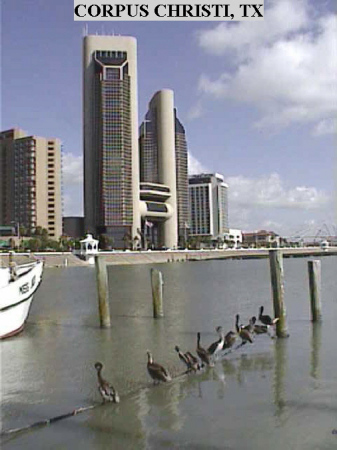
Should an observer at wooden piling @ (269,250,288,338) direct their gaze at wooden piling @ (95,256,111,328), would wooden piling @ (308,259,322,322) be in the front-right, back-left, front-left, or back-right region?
back-right

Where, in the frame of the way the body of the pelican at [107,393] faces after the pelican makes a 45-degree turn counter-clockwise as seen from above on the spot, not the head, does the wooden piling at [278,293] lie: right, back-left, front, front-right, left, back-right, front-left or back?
back-right

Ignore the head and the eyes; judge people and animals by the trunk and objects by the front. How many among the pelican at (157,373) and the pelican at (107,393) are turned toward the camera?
0

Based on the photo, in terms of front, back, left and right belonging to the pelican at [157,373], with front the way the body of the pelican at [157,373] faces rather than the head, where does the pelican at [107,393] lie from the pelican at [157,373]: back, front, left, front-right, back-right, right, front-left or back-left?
front-left

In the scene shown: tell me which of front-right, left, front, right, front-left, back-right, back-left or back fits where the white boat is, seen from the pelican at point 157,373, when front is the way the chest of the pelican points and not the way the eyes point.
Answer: front-right

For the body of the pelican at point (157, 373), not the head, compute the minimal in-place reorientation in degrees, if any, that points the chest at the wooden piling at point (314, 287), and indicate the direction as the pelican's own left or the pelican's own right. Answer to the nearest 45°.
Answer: approximately 135° to the pelican's own right

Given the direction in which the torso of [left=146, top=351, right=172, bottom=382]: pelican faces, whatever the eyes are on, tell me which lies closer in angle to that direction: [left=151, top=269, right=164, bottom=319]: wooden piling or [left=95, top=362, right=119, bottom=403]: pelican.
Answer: the pelican

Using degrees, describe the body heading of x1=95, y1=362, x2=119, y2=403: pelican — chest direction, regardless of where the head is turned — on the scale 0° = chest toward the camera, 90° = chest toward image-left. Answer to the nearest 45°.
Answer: approximately 135°

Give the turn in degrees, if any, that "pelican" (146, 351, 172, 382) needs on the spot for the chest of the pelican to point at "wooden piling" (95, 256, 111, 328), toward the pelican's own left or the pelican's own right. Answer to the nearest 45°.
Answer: approximately 90° to the pelican's own right

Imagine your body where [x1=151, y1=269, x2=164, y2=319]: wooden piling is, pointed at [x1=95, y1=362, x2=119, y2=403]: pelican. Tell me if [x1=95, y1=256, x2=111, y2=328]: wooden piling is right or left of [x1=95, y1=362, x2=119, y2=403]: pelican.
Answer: right

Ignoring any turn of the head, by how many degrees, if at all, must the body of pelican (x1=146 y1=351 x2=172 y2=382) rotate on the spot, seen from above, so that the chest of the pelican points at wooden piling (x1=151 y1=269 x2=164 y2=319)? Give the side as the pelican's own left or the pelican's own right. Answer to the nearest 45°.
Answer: approximately 90° to the pelican's own right

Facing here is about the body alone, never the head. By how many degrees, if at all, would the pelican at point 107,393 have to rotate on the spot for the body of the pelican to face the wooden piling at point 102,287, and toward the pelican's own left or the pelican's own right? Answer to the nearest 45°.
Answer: approximately 45° to the pelican's own right

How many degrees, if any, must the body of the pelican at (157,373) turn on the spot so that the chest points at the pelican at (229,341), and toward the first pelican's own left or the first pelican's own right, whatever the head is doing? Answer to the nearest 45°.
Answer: approximately 135° to the first pelican's own right

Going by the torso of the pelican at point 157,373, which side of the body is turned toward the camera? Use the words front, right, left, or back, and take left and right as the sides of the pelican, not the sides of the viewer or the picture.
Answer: left

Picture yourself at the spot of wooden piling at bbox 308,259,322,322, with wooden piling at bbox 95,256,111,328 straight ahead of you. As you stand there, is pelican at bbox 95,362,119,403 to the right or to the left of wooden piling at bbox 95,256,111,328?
left

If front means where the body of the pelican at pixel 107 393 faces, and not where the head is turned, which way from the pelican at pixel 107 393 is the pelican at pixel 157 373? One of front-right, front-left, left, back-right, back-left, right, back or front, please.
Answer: right
